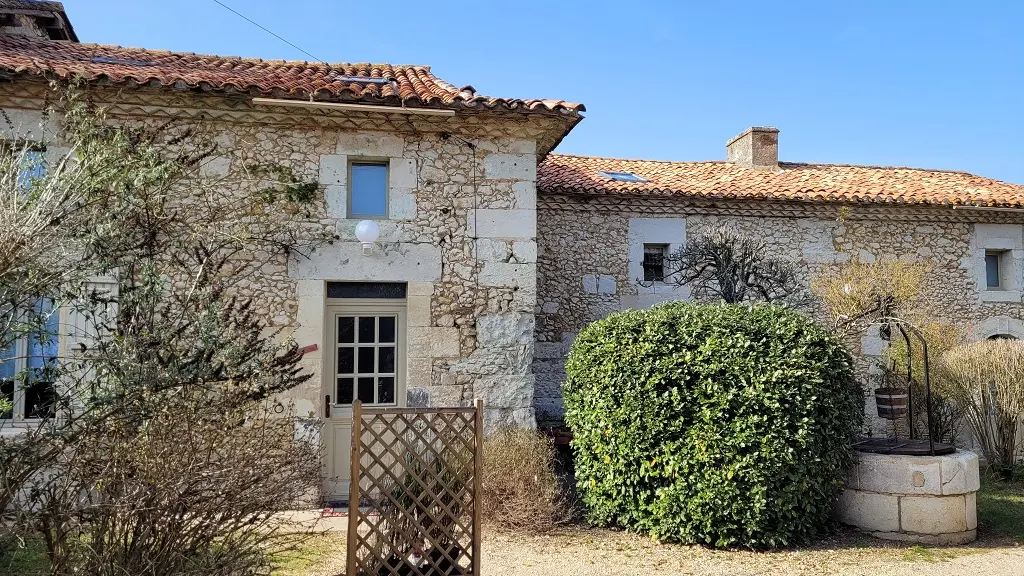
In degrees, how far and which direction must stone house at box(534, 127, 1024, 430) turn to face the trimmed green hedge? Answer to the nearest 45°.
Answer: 0° — it already faces it

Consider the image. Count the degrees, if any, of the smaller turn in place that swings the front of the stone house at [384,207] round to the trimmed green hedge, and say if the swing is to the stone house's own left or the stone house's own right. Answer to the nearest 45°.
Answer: approximately 45° to the stone house's own left

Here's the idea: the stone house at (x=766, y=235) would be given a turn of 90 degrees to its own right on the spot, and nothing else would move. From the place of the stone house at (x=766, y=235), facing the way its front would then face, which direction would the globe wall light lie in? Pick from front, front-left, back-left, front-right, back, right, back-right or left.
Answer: front-left

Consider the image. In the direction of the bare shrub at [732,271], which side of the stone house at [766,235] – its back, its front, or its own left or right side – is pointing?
front

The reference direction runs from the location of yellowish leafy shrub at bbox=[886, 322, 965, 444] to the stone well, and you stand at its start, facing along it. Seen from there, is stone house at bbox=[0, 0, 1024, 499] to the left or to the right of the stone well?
right

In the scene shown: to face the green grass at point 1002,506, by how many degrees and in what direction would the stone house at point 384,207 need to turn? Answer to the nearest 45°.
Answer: approximately 90° to its left

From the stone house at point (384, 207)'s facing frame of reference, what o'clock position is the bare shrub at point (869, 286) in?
The bare shrub is roughly at 8 o'clock from the stone house.

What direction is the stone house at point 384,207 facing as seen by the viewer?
toward the camera

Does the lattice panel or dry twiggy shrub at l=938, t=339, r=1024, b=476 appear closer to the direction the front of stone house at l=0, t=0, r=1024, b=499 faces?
the lattice panel

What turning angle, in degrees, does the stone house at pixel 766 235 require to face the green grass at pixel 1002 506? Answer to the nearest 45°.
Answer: approximately 45° to its left

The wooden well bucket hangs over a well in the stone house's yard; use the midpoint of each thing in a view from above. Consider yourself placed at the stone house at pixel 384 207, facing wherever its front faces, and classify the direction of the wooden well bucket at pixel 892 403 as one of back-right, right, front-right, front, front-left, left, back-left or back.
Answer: left
